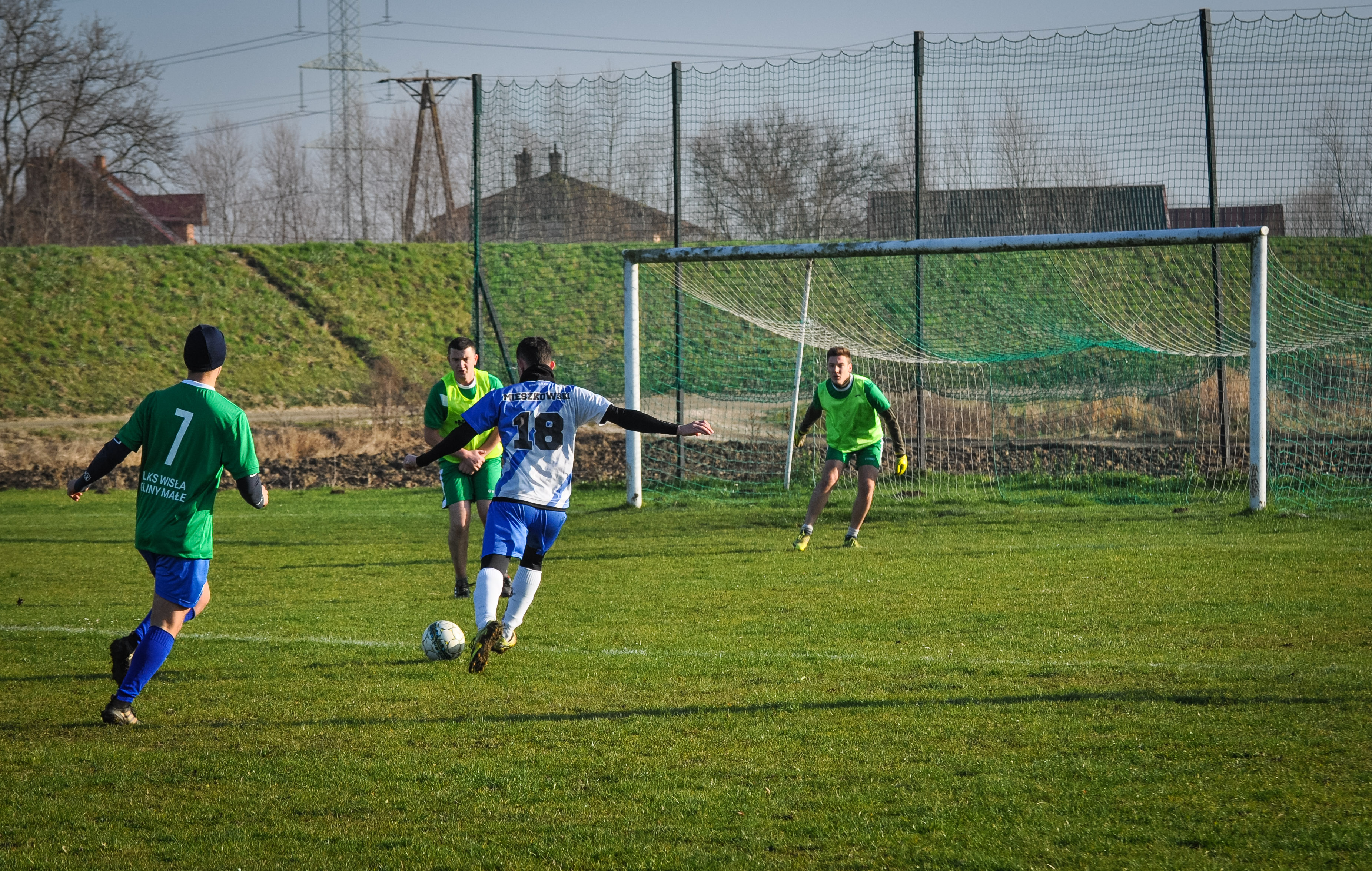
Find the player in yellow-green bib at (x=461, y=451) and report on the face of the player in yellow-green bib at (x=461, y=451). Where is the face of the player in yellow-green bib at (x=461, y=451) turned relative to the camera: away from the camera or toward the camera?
toward the camera

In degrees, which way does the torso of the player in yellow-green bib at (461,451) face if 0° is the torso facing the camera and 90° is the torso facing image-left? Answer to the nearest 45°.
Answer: approximately 0°

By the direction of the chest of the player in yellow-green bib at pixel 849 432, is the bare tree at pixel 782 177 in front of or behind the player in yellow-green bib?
behind

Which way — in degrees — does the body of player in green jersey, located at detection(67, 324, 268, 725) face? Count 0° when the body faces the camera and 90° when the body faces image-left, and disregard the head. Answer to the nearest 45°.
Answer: approximately 225°

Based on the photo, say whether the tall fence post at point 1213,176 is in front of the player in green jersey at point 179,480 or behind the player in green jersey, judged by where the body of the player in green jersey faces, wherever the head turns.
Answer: in front

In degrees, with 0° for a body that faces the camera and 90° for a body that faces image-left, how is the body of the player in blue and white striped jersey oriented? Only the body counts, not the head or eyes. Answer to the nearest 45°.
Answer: approximately 180°

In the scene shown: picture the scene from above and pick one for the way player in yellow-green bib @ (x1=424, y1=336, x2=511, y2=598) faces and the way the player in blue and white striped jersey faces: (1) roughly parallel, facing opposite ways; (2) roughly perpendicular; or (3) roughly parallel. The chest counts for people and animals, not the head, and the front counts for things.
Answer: roughly parallel, facing opposite ways

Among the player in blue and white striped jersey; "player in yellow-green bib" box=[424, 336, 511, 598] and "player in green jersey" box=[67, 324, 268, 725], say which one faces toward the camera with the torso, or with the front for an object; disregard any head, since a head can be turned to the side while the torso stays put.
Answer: the player in yellow-green bib

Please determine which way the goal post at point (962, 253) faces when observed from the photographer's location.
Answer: facing the viewer

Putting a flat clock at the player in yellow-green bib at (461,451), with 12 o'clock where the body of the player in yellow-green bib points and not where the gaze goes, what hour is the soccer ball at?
The soccer ball is roughly at 12 o'clock from the player in yellow-green bib.

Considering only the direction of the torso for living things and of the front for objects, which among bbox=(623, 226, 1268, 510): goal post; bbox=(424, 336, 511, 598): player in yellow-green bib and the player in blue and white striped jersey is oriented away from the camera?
the player in blue and white striped jersey

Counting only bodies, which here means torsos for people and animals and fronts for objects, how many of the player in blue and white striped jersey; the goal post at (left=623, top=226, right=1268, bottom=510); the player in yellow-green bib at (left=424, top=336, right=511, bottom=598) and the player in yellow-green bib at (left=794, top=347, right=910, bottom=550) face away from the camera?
1

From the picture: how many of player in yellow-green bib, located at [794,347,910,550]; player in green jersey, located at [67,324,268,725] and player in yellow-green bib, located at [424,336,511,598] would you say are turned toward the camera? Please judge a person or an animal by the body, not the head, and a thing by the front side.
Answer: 2

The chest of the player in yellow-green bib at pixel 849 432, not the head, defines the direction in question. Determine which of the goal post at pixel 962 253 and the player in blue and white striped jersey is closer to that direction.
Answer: the player in blue and white striped jersey

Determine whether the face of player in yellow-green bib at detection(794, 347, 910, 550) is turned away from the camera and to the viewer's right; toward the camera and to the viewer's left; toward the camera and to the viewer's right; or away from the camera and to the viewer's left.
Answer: toward the camera and to the viewer's left

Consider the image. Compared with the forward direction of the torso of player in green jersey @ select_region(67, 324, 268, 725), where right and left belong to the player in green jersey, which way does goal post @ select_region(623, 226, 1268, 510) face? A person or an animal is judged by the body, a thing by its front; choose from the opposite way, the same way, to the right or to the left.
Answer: the opposite way
